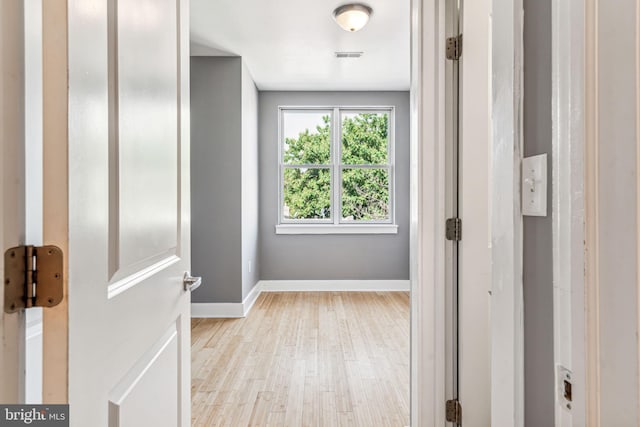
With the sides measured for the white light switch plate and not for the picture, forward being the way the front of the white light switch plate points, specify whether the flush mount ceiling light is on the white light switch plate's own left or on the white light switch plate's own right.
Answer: on the white light switch plate's own right

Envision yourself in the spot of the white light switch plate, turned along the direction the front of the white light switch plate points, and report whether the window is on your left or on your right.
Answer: on your right

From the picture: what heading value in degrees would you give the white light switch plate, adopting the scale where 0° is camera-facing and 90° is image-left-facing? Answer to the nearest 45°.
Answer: approximately 45°
